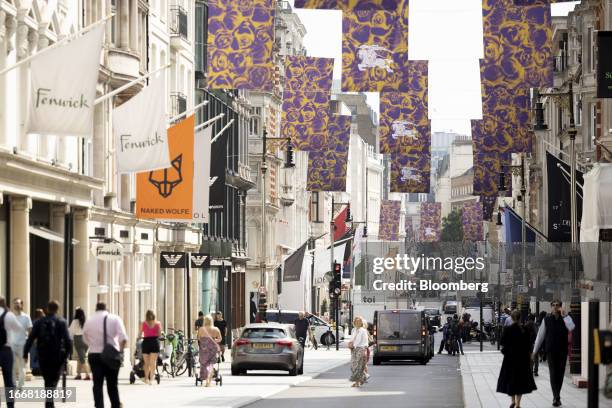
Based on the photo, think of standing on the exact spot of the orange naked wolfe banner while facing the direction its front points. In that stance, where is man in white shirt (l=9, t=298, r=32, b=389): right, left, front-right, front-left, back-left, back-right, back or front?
front

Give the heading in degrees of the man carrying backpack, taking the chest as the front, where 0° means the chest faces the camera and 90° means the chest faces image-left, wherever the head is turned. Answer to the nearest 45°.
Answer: approximately 180°

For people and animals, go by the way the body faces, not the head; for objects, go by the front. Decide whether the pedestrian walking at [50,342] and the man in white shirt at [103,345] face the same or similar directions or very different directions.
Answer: same or similar directions

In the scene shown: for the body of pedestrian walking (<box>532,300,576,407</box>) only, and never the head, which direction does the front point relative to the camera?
toward the camera

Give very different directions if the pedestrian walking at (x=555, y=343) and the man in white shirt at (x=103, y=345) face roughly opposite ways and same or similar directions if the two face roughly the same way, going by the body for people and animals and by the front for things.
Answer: very different directions

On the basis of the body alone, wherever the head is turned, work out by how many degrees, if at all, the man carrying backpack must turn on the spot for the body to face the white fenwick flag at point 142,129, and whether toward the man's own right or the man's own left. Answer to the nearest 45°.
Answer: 0° — they already face it

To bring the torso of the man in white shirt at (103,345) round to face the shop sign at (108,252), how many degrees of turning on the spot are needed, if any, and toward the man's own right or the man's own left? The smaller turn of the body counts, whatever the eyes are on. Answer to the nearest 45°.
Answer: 0° — they already face it

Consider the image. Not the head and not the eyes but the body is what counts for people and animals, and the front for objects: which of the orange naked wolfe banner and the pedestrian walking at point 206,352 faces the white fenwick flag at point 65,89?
the orange naked wolfe banner

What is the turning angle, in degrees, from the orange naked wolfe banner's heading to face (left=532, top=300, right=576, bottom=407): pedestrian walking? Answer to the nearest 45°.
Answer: approximately 45° to its left

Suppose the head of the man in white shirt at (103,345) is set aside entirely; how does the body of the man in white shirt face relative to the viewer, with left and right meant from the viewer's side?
facing away from the viewer

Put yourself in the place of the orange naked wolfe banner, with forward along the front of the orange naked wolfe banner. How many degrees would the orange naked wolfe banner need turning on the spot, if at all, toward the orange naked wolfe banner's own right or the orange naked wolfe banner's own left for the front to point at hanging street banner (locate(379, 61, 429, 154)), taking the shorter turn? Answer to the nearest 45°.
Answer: approximately 135° to the orange naked wolfe banner's own left

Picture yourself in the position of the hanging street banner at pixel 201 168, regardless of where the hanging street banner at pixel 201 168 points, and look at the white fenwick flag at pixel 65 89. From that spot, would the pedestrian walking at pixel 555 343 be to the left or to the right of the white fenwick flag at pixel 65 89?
left

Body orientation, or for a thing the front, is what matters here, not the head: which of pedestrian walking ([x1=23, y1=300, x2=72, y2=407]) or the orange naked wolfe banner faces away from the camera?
the pedestrian walking

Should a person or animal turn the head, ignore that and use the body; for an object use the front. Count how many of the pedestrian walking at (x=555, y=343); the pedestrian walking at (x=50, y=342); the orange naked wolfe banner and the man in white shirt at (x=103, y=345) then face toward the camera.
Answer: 2

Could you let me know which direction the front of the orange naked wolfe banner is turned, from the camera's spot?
facing the viewer

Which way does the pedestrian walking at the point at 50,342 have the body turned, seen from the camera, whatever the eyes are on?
away from the camera

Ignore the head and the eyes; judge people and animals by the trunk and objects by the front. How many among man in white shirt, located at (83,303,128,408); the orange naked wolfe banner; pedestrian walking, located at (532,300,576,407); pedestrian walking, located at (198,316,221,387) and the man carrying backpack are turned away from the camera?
3
